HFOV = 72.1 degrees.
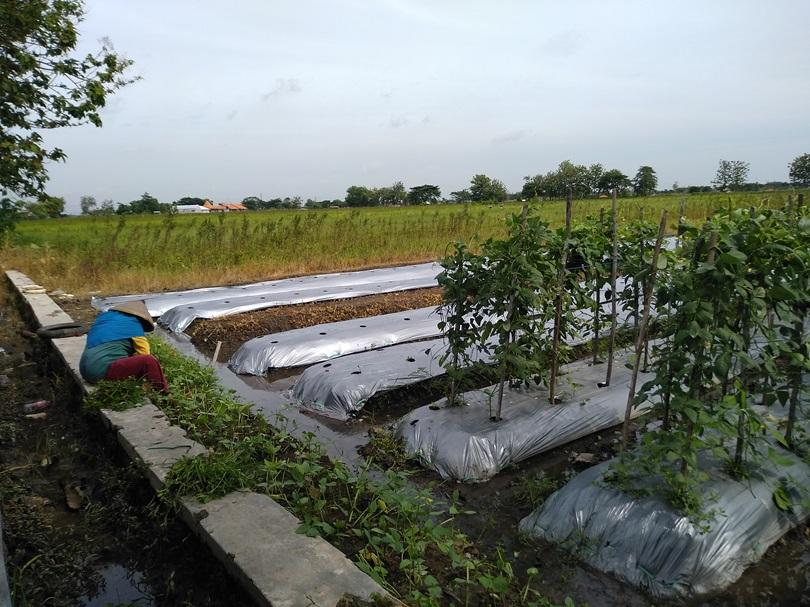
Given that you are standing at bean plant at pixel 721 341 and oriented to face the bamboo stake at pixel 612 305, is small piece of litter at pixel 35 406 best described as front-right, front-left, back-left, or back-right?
front-left

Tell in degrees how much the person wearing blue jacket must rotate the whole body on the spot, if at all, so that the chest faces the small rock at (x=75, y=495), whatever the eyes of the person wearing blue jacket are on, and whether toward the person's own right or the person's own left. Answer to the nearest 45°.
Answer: approximately 90° to the person's own right

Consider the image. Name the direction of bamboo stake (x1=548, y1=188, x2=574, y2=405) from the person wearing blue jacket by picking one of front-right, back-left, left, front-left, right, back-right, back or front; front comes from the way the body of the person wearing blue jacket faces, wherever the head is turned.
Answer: front-right

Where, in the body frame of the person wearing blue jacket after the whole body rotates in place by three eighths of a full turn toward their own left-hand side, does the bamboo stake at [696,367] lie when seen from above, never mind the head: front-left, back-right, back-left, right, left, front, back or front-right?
back

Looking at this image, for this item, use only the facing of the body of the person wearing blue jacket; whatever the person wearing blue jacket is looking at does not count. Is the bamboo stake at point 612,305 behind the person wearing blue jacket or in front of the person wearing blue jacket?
in front

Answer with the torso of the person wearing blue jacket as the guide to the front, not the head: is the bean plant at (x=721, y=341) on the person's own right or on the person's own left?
on the person's own right

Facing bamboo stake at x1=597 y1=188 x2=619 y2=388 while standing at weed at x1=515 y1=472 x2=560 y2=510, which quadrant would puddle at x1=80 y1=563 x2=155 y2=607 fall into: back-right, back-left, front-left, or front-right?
back-left
